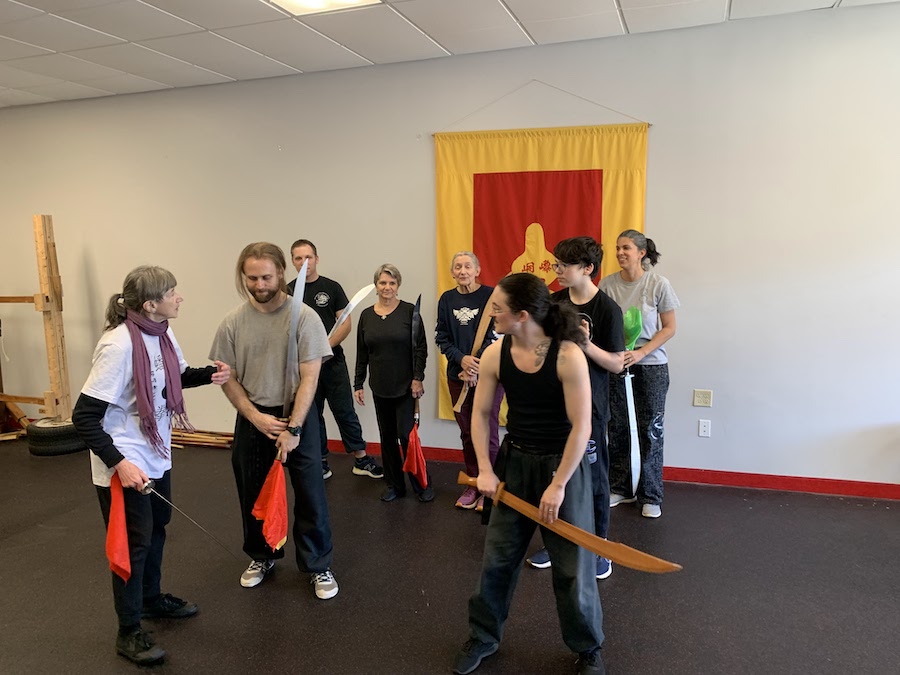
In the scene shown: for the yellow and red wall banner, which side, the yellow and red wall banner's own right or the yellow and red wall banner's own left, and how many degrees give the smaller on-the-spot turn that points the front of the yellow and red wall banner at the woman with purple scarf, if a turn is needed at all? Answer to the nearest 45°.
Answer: approximately 45° to the yellow and red wall banner's own right

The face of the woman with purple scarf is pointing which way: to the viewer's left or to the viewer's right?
to the viewer's right

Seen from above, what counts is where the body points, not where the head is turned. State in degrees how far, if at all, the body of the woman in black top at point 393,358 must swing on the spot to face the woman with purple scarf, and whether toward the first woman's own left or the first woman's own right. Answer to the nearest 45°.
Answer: approximately 45° to the first woman's own right

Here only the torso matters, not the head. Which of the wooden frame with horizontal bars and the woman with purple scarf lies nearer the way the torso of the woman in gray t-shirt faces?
the woman with purple scarf

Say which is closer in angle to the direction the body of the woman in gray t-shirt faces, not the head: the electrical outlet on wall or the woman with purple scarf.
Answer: the woman with purple scarf

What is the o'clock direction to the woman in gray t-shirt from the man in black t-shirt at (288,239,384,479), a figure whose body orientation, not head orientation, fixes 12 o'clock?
The woman in gray t-shirt is roughly at 10 o'clock from the man in black t-shirt.

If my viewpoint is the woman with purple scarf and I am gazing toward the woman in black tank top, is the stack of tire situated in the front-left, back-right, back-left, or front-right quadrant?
back-left

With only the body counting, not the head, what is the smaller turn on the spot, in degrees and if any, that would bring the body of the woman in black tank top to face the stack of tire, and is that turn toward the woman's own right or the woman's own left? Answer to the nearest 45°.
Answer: approximately 90° to the woman's own right

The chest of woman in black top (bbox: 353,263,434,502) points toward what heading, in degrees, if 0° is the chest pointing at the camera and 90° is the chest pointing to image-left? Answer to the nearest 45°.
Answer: approximately 0°

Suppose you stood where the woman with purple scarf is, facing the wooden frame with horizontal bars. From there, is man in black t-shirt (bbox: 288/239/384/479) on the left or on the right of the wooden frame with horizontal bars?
right

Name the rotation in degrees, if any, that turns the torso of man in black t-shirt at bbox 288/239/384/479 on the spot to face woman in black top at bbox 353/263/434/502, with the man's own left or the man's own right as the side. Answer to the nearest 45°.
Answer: approximately 45° to the man's own left

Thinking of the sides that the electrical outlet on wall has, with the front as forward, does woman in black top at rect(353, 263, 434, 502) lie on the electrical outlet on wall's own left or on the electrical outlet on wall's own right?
on the electrical outlet on wall's own right
